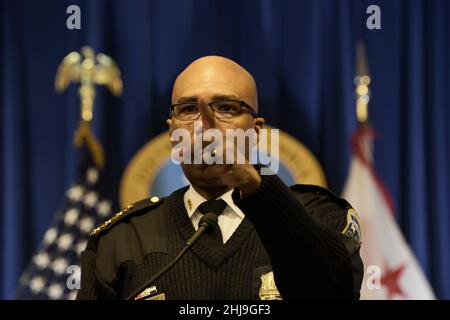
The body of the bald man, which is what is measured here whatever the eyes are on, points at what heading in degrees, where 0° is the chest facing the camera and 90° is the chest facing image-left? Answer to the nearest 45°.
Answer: approximately 0°

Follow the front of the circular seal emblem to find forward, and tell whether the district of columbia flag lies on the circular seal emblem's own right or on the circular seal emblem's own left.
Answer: on the circular seal emblem's own left

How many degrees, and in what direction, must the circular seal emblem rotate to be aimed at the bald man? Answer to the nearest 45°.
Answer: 0° — it already faces them

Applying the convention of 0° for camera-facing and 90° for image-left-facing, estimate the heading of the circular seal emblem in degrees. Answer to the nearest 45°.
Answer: approximately 0°

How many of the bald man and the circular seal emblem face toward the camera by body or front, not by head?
2

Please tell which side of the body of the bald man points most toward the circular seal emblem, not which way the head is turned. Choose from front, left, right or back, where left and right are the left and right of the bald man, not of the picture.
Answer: back
